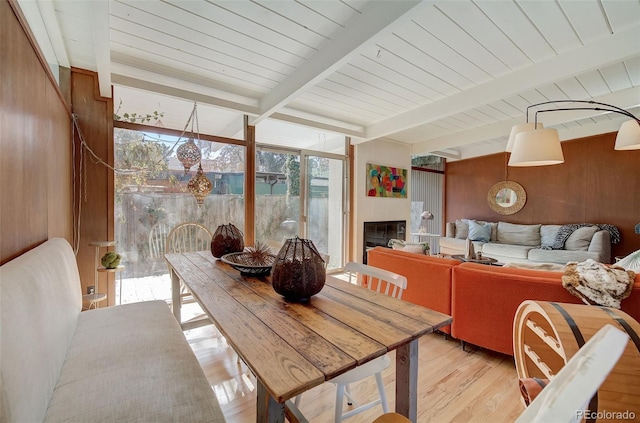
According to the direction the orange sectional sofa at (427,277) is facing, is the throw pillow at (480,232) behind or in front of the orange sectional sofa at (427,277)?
in front

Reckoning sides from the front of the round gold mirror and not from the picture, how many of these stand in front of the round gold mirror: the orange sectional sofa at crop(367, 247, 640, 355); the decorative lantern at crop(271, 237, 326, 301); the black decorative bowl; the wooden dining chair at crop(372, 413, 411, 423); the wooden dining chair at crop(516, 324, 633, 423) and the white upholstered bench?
6

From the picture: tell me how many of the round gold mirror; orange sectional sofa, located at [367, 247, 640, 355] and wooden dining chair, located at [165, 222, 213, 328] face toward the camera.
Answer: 2

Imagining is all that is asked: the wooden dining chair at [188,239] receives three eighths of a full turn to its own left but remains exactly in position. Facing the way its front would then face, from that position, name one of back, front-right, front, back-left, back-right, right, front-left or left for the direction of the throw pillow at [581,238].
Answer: front-right

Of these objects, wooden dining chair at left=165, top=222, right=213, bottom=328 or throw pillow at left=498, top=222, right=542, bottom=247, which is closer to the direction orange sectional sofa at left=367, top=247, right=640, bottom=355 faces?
the throw pillow

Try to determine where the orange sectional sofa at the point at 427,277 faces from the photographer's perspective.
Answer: facing away from the viewer and to the right of the viewer

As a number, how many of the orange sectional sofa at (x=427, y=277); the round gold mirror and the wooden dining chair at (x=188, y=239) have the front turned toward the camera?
2

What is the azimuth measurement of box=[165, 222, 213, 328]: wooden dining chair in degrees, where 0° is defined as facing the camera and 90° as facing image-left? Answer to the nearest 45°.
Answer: approximately 0°
